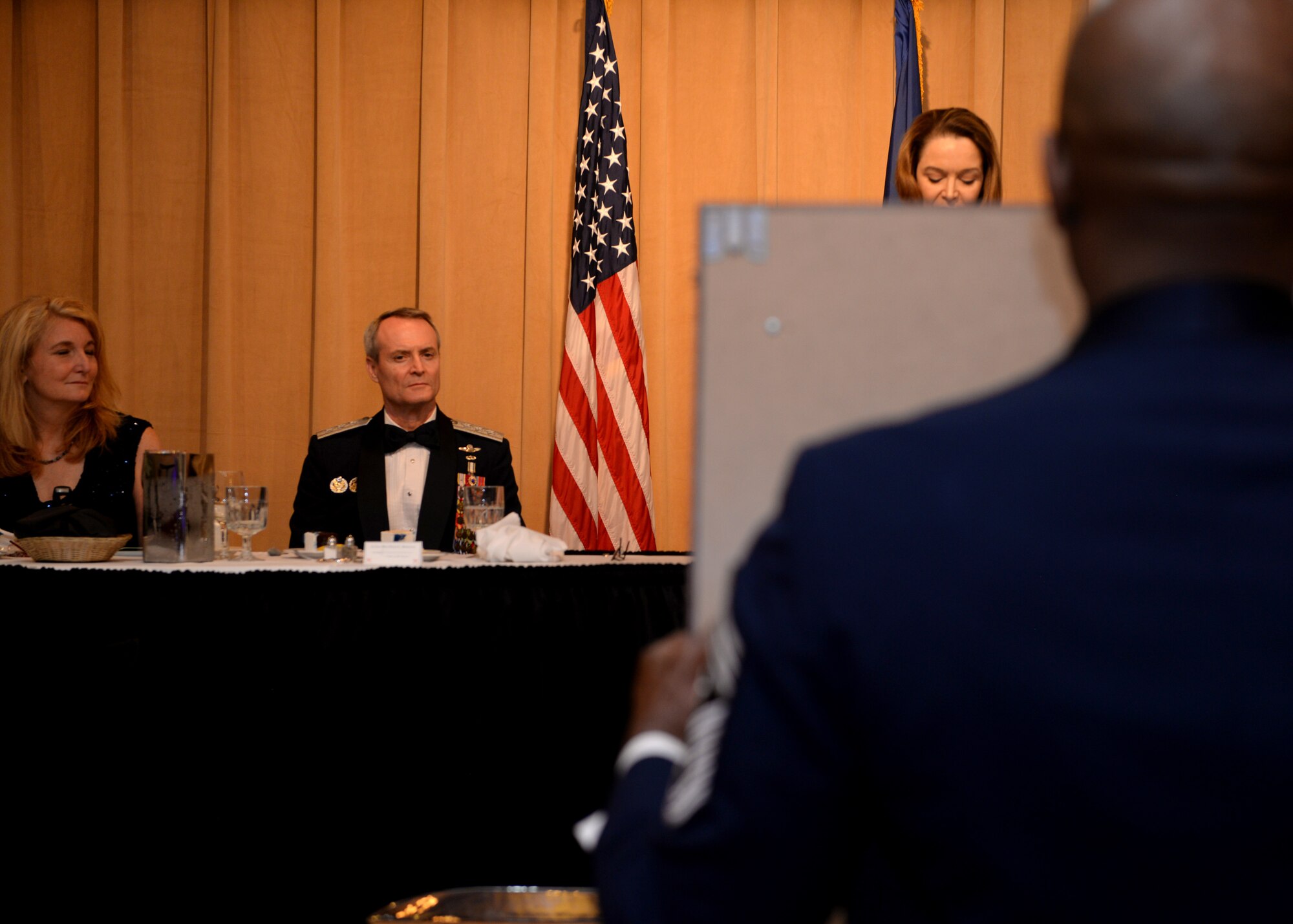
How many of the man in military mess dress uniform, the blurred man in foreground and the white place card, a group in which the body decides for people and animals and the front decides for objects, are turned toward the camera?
2

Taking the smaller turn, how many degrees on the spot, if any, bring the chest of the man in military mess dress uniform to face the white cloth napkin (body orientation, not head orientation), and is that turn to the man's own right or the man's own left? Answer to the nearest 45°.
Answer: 0° — they already face it

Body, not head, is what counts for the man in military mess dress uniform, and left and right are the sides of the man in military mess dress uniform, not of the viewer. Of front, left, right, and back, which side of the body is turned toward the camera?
front

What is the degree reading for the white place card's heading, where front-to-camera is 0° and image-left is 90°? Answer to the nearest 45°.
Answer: approximately 0°

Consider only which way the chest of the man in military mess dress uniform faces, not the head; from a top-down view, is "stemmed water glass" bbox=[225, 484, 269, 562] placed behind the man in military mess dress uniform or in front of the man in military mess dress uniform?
in front

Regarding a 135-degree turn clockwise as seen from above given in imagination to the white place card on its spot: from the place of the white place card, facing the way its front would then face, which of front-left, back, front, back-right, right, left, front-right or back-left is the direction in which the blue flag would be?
right

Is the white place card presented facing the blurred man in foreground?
yes

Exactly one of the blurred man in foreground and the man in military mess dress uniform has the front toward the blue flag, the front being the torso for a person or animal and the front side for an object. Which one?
the blurred man in foreground

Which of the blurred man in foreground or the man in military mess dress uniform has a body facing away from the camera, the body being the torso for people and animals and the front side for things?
the blurred man in foreground

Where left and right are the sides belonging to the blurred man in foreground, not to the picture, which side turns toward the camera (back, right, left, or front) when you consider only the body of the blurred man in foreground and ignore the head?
back

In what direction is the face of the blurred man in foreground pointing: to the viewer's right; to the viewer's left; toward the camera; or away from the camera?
away from the camera
